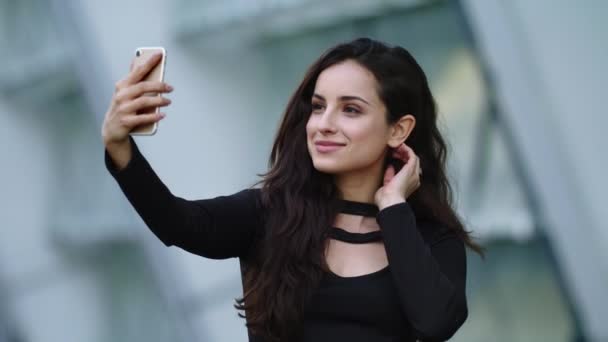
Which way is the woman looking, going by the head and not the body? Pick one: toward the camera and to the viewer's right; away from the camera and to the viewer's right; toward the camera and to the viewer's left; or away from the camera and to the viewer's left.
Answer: toward the camera and to the viewer's left

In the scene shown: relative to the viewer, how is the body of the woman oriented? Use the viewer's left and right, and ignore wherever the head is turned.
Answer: facing the viewer
